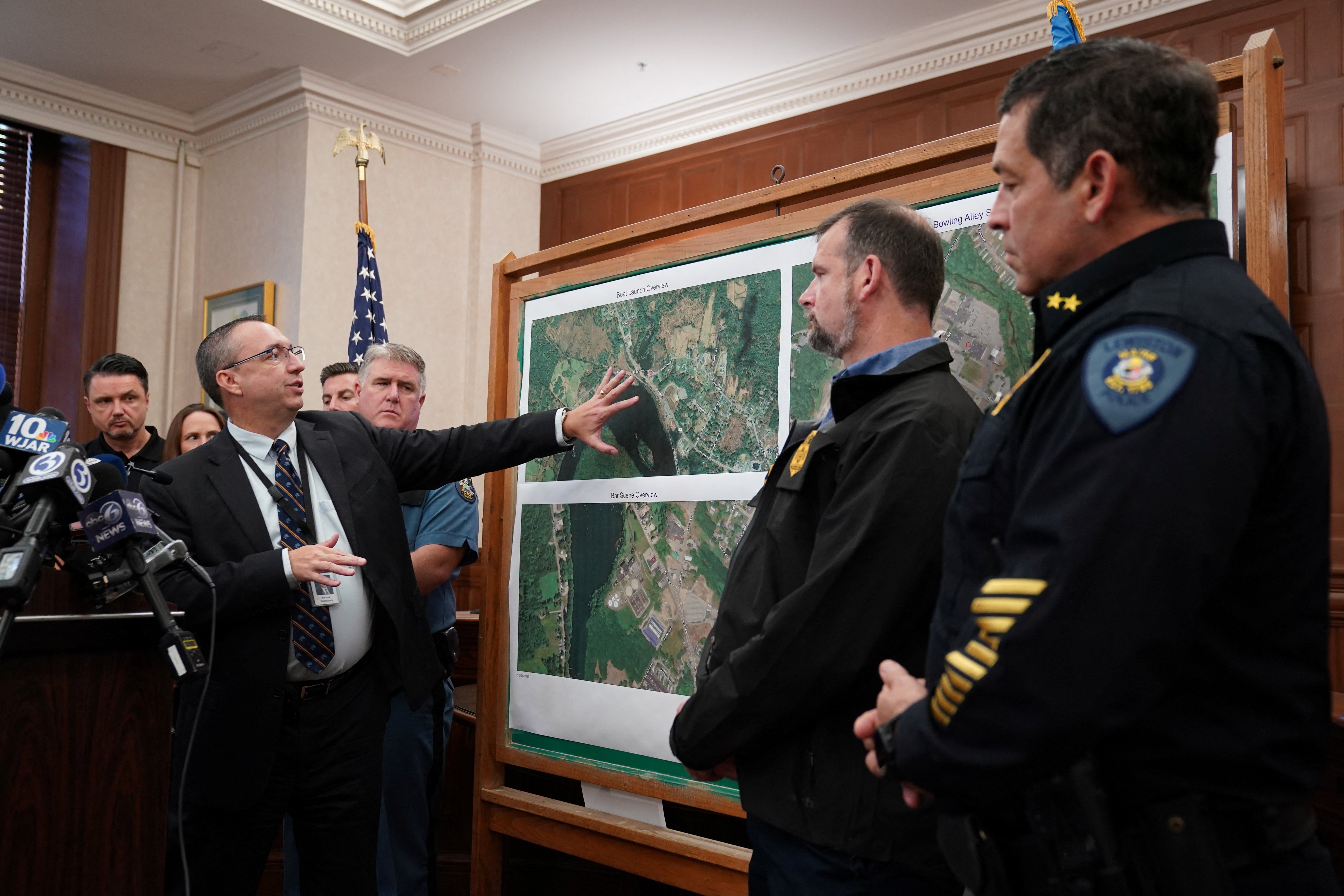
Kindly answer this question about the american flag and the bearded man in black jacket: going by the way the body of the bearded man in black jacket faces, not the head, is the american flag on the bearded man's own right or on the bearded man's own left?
on the bearded man's own right

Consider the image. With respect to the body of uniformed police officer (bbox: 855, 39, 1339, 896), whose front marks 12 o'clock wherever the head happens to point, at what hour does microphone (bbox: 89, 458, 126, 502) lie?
The microphone is roughly at 12 o'clock from the uniformed police officer.

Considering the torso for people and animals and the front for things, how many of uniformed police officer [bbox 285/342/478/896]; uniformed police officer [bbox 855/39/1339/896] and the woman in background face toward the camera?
2

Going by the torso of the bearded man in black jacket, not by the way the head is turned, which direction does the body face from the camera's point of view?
to the viewer's left

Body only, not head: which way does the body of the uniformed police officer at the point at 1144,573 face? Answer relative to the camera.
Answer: to the viewer's left

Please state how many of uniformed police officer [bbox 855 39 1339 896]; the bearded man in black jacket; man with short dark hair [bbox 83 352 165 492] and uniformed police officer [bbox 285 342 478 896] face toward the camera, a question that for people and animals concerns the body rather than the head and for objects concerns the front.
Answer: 2

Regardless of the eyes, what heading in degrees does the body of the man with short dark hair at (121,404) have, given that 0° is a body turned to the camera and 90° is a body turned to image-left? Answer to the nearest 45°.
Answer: approximately 0°

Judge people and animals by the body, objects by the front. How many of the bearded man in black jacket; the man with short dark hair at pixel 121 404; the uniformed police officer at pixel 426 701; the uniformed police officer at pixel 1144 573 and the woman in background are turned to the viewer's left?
2

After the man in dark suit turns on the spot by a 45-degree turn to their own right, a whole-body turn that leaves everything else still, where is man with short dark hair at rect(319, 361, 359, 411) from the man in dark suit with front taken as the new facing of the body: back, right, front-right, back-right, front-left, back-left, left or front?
back

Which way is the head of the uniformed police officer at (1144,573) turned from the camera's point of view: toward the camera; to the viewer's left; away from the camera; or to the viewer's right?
to the viewer's left
